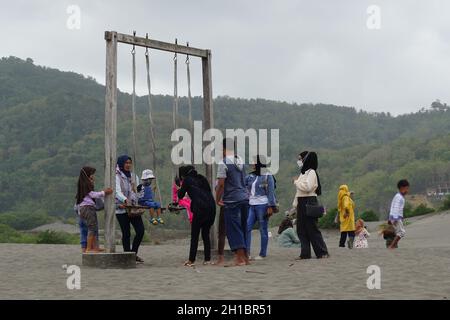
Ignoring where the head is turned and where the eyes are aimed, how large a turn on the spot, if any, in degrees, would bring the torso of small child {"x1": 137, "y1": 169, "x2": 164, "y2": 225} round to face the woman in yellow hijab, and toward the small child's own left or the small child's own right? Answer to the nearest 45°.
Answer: approximately 90° to the small child's own left

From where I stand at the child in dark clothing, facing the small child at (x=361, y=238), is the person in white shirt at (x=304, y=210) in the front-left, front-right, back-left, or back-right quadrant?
front-right

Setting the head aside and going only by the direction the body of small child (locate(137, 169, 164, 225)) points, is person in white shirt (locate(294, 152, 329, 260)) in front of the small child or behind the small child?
in front

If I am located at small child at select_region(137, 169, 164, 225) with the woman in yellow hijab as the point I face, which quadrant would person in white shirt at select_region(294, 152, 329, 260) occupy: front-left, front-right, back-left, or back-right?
front-right

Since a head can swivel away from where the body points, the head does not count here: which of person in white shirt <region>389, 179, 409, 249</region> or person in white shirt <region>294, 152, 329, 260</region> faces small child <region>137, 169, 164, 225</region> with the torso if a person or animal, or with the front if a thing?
person in white shirt <region>294, 152, 329, 260</region>

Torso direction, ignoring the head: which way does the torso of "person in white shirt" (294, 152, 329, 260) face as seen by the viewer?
to the viewer's left

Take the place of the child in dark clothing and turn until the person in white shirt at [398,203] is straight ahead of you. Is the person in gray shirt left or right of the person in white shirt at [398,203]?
right

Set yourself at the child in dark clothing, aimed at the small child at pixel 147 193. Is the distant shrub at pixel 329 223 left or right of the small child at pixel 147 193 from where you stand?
right

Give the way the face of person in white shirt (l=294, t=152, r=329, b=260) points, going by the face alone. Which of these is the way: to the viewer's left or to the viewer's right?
to the viewer's left

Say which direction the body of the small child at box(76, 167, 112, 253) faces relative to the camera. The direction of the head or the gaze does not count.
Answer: to the viewer's right

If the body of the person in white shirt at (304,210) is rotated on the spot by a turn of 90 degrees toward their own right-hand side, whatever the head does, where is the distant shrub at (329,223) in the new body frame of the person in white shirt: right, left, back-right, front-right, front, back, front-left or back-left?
front
